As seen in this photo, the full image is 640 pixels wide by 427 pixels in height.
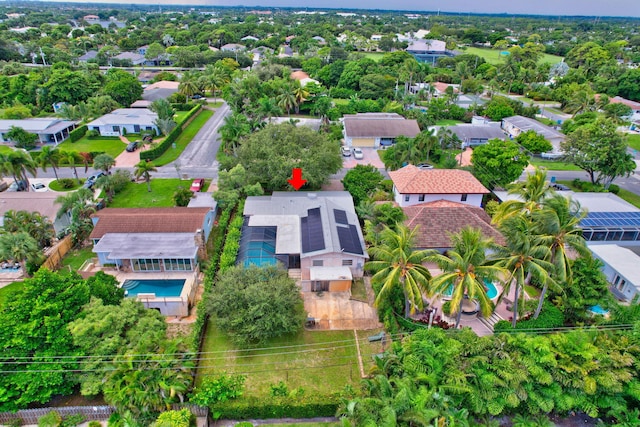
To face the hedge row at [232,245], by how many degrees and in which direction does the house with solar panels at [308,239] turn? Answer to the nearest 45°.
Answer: approximately 90° to its left

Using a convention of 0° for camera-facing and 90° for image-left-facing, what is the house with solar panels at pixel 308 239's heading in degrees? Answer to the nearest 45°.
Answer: approximately 180°

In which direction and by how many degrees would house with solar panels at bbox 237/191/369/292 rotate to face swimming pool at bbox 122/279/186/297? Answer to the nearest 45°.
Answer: approximately 90° to its left

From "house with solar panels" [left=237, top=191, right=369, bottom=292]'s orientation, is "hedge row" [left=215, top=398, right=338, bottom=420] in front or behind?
behind

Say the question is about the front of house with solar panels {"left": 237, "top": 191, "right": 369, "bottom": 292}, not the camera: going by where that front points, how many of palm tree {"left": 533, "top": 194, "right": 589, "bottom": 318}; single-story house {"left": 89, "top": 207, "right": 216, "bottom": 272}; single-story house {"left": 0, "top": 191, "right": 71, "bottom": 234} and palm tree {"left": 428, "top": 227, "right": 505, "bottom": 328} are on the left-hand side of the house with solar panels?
2

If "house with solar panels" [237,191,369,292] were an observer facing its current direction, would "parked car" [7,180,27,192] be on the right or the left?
on its left

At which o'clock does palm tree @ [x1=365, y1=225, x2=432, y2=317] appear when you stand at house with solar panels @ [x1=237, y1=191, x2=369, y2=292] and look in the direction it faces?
The palm tree is roughly at 5 o'clock from the house with solar panels.

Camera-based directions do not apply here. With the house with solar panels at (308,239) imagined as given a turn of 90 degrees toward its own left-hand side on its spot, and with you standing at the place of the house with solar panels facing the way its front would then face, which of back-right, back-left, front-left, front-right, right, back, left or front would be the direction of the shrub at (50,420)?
front-left

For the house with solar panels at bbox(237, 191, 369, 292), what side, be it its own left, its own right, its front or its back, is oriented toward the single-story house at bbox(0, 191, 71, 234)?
left

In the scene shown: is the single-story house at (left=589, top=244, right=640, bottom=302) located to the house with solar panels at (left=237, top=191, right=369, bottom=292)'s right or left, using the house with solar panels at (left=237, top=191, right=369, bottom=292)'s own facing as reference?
on its right

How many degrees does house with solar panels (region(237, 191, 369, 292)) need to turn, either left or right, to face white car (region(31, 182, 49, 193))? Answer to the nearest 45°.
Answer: approximately 45° to its left

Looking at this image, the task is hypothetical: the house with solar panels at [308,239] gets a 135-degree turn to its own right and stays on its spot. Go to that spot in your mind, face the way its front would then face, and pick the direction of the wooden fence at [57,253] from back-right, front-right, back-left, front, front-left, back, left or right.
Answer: back-right

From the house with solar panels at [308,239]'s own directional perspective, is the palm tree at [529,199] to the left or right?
on its right

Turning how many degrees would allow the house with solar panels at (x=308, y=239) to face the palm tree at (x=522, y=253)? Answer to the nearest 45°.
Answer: approximately 135° to its right
